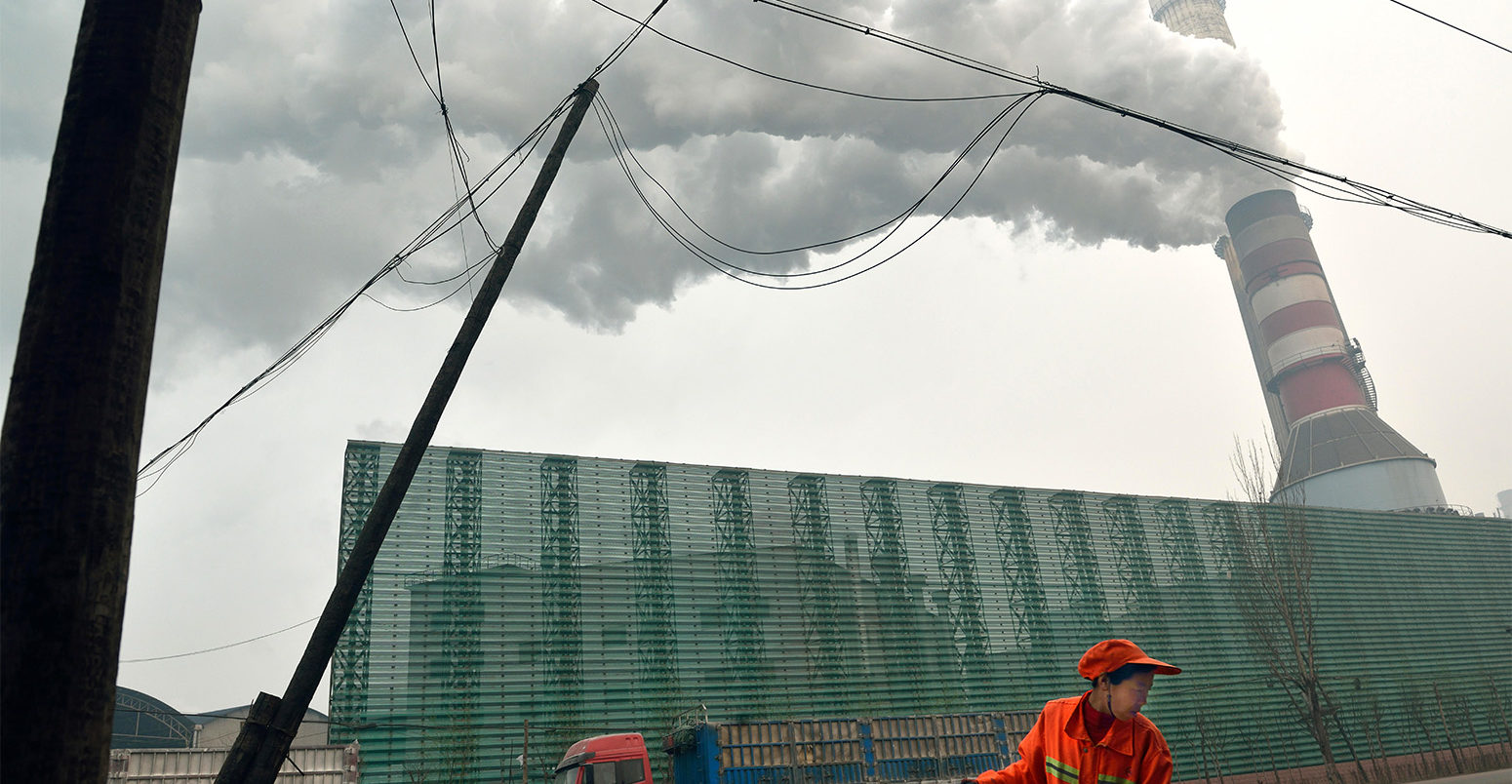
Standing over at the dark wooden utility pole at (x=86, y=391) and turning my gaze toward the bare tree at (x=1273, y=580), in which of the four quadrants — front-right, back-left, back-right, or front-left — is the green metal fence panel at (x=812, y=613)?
front-left

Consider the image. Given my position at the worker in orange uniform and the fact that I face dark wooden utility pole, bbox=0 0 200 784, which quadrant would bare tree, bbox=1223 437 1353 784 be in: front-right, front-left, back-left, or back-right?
back-right

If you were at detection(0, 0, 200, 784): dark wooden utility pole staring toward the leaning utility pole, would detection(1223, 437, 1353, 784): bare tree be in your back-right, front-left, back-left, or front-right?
front-right

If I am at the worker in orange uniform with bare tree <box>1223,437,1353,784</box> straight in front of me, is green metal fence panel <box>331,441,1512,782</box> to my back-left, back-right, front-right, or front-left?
front-left

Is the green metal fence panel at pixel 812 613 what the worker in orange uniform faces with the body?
no

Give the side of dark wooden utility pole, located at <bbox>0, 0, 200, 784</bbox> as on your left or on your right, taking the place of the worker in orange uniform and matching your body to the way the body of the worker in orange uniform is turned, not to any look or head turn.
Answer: on your right

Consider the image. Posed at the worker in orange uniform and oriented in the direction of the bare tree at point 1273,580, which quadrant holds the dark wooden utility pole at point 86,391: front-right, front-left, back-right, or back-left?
back-left

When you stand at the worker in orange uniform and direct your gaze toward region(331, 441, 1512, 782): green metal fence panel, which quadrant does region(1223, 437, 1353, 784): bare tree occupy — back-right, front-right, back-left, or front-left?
front-right
